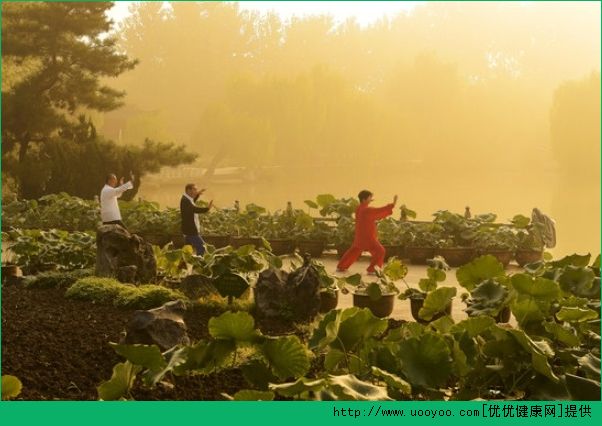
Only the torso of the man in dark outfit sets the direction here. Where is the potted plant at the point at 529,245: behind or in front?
in front

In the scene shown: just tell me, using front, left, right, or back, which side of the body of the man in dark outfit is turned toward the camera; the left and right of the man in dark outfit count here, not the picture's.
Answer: right

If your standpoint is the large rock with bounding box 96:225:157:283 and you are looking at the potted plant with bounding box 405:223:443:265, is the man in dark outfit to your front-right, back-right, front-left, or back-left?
front-left

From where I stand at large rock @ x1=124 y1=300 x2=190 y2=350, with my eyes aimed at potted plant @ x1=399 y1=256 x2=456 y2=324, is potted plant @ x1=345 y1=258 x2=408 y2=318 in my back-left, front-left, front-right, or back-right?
front-left

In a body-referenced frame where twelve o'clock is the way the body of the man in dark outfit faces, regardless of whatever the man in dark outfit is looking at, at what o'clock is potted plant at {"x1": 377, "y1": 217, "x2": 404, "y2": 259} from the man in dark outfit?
The potted plant is roughly at 11 o'clock from the man in dark outfit.

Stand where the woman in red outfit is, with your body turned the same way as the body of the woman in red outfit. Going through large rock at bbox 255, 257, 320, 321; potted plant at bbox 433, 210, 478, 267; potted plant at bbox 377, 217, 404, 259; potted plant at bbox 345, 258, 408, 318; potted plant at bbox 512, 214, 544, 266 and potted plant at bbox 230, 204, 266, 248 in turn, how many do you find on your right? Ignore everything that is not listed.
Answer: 2

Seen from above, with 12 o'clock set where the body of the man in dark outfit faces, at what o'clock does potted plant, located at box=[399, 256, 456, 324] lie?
The potted plant is roughly at 2 o'clock from the man in dark outfit.

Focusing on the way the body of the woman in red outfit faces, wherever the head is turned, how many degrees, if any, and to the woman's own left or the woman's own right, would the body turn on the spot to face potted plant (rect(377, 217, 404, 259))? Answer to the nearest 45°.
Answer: approximately 90° to the woman's own left

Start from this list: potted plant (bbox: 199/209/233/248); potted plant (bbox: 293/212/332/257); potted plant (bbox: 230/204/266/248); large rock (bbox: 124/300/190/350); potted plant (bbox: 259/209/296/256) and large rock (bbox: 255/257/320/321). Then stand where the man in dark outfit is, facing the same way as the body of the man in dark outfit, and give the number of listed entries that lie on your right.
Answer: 2

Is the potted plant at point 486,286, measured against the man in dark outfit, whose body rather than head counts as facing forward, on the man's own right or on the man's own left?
on the man's own right

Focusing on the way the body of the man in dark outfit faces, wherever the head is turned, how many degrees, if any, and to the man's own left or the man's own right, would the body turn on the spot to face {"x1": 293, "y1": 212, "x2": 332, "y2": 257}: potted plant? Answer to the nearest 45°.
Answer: approximately 45° to the man's own left

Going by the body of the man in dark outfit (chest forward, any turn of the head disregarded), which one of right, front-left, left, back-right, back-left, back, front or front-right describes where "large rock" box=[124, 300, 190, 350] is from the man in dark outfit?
right
